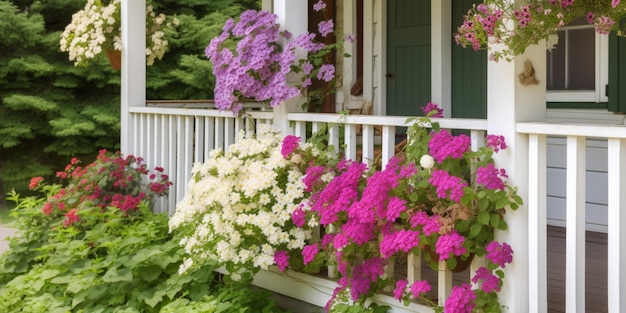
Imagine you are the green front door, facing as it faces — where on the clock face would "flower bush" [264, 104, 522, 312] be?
The flower bush is roughly at 12 o'clock from the green front door.

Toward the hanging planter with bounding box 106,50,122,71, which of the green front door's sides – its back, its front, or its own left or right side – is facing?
right

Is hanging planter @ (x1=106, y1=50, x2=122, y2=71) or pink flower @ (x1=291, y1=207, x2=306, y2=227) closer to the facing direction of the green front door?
the pink flower

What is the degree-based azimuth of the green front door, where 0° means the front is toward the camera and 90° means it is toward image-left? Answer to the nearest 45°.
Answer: approximately 0°

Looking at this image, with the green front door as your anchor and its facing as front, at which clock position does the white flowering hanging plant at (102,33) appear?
The white flowering hanging plant is roughly at 3 o'clock from the green front door.

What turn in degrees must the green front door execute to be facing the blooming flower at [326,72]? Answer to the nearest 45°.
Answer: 0° — it already faces it

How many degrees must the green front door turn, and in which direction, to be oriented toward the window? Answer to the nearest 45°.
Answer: approximately 45° to its left

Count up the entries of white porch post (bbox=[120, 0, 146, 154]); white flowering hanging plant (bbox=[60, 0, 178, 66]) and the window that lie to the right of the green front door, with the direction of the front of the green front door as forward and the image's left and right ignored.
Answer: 2

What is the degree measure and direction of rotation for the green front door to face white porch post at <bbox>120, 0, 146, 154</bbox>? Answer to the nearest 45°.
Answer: approximately 90° to its right

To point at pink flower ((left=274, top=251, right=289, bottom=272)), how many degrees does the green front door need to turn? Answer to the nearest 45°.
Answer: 0° — it already faces it

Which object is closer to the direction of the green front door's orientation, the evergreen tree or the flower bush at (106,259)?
the flower bush

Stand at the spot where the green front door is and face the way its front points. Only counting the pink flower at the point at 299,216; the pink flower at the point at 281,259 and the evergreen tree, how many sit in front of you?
2

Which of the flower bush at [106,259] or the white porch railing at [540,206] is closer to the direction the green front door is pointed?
the white porch railing

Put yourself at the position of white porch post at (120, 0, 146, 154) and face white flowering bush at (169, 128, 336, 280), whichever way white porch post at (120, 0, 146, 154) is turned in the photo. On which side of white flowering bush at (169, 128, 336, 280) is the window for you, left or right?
left

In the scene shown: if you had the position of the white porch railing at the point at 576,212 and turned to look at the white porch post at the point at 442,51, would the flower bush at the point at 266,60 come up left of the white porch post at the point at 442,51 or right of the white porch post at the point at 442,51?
left

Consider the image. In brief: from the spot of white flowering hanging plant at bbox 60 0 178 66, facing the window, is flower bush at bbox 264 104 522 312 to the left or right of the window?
right
